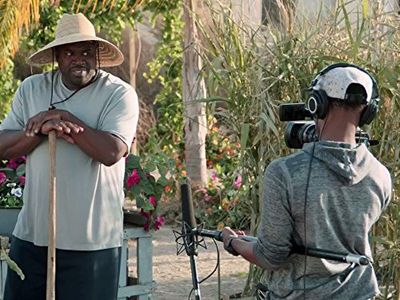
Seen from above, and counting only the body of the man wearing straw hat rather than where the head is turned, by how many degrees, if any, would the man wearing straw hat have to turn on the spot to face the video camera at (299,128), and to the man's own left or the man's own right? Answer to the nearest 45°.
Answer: approximately 45° to the man's own left

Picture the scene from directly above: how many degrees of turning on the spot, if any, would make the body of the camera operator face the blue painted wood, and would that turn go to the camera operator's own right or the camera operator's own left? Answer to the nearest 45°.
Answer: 0° — they already face it

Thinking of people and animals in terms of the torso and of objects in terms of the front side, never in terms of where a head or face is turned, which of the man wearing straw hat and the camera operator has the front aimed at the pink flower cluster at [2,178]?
the camera operator

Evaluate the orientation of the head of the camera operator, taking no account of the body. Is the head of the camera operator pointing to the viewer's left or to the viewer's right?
to the viewer's left

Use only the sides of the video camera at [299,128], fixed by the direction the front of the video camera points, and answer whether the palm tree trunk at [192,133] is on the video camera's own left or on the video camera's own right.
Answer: on the video camera's own right

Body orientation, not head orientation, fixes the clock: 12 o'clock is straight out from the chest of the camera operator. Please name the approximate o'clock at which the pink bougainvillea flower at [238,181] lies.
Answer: The pink bougainvillea flower is roughly at 1 o'clock from the camera operator.

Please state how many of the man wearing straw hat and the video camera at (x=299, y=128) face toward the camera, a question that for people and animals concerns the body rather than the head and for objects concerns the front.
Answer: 1

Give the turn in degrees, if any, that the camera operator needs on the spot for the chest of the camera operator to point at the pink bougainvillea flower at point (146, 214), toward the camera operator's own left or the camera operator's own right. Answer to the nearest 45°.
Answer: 0° — they already face it

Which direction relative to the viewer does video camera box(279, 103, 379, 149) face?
to the viewer's left

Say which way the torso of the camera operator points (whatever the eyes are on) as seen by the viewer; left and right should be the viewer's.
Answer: facing away from the viewer and to the left of the viewer
